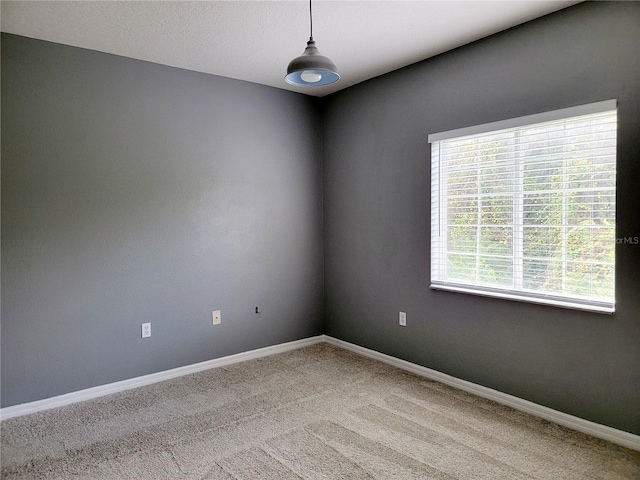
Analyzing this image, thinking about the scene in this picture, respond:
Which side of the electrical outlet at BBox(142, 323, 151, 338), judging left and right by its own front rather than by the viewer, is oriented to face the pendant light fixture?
front

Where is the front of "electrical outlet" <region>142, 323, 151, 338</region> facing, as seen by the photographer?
facing the viewer

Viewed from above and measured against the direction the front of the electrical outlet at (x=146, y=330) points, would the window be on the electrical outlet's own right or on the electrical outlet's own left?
on the electrical outlet's own left

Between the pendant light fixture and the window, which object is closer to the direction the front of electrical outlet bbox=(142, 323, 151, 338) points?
the pendant light fixture
